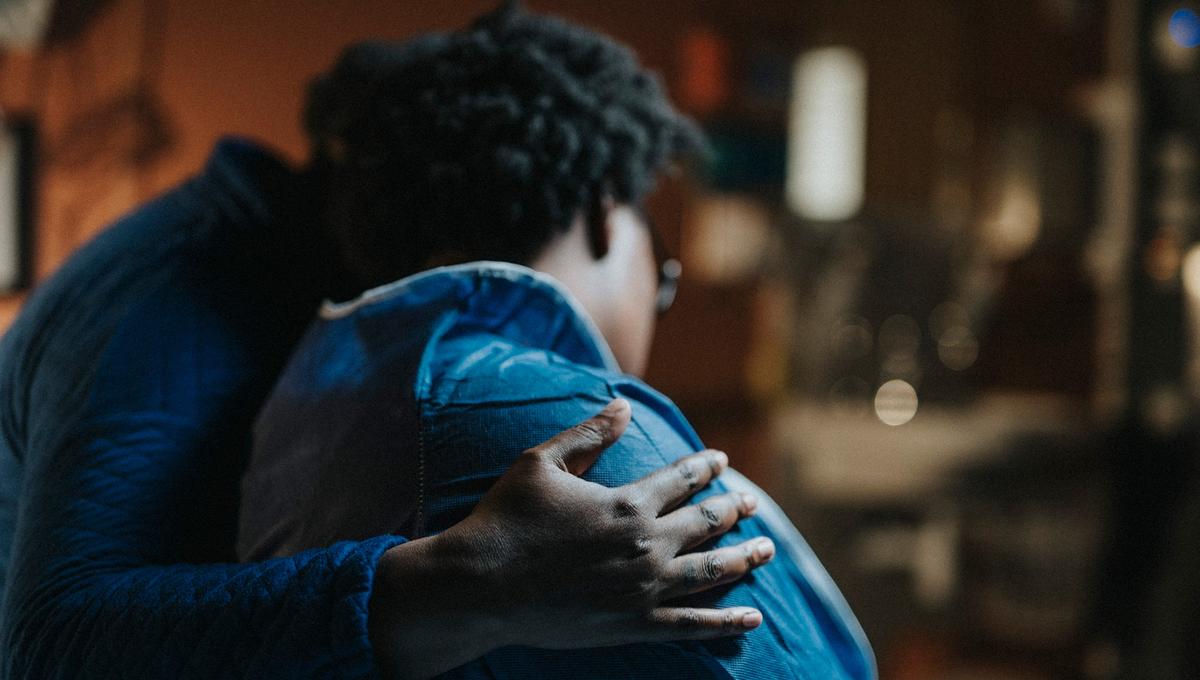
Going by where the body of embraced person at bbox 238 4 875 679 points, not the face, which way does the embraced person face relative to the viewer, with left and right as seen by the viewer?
facing away from the viewer and to the right of the viewer

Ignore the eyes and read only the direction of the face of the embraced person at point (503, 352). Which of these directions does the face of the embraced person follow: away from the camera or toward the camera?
away from the camera
